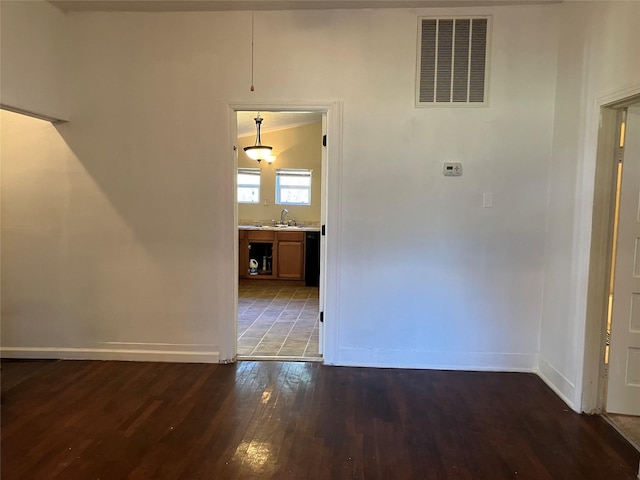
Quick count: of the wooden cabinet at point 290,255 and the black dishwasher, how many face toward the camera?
2

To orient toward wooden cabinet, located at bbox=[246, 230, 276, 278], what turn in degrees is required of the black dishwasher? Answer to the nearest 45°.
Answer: approximately 135° to its right

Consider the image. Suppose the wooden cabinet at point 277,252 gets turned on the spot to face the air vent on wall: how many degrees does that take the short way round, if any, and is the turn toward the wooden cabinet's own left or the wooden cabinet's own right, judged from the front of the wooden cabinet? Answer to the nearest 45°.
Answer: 0° — it already faces it

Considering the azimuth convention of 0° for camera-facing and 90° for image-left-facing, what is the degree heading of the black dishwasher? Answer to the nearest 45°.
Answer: approximately 0°

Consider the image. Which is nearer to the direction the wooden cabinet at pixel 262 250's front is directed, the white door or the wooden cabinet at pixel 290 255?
the white door

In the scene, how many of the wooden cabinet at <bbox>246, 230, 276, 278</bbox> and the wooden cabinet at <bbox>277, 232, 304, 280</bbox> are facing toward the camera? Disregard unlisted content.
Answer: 2

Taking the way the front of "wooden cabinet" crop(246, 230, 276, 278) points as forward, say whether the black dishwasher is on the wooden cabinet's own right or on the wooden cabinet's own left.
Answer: on the wooden cabinet's own left
